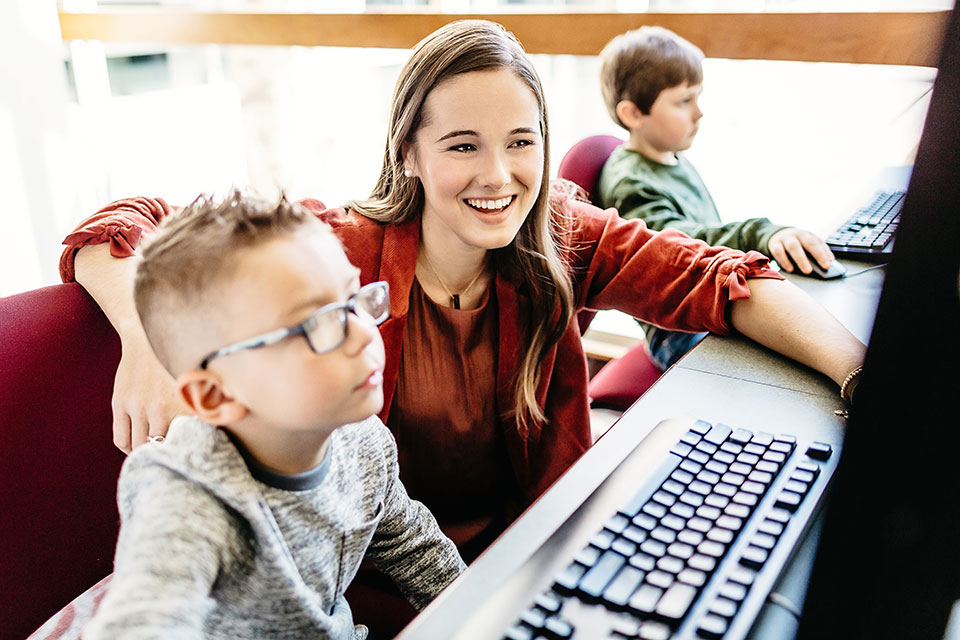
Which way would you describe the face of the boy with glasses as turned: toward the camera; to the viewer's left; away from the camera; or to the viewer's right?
to the viewer's right

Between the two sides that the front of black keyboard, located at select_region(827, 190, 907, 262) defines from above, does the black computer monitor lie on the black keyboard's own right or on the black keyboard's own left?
on the black keyboard's own left

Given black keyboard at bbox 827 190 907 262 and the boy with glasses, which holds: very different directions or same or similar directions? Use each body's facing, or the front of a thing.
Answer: very different directions

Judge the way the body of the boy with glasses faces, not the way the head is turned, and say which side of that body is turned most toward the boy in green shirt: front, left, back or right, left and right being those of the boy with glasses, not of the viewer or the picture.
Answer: left

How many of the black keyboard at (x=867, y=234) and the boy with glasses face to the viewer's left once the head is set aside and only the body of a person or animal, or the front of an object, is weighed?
1

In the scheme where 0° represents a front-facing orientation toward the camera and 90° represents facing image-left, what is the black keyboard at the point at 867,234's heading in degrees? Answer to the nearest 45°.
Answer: approximately 90°

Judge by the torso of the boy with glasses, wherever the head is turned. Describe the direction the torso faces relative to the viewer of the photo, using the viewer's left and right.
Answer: facing the viewer and to the right of the viewer

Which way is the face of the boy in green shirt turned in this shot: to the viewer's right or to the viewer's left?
to the viewer's right

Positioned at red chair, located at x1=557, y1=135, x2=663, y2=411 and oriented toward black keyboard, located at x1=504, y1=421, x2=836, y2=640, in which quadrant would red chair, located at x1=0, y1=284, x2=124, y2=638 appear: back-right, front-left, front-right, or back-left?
front-right

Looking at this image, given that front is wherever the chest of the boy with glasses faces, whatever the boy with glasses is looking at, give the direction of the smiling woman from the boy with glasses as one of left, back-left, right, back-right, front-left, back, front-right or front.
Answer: left

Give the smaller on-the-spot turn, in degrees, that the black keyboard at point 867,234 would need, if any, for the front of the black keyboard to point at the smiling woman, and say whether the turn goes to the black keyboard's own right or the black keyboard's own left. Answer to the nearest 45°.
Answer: approximately 45° to the black keyboard's own left
